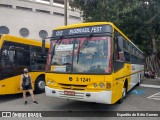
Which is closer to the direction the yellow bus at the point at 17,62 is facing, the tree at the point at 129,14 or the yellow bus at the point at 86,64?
the yellow bus

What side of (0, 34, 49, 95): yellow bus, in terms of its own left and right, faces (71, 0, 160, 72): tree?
back

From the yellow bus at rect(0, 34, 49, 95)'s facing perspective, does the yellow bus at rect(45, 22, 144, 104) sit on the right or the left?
on its left

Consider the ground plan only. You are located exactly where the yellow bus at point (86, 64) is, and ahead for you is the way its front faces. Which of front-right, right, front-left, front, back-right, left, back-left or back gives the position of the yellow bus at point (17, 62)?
right

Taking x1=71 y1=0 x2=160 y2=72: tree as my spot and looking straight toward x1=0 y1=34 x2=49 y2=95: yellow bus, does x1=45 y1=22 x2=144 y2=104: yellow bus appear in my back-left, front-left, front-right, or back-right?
front-left

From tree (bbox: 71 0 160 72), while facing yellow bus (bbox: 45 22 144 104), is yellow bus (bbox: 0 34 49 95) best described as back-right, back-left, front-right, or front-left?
front-right

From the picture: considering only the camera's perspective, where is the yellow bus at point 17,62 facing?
facing the viewer and to the left of the viewer

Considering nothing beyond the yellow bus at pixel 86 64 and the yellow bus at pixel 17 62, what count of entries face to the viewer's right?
0

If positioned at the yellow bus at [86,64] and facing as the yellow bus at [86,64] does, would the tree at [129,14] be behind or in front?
behind
